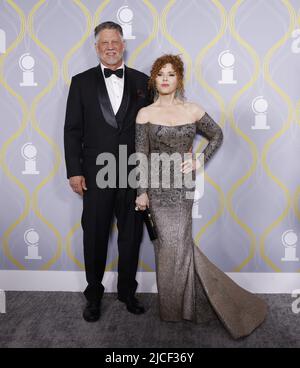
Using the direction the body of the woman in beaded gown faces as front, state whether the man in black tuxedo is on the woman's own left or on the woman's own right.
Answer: on the woman's own right

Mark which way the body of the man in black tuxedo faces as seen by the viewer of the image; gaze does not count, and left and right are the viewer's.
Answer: facing the viewer

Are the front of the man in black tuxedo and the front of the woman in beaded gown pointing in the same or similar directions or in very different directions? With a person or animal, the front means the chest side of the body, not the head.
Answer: same or similar directions

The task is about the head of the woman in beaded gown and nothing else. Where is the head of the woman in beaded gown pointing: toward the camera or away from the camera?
toward the camera

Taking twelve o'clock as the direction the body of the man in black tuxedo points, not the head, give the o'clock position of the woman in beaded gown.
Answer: The woman in beaded gown is roughly at 10 o'clock from the man in black tuxedo.

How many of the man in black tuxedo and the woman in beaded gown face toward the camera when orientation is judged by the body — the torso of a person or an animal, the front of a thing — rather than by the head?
2

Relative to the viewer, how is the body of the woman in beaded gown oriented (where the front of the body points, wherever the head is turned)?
toward the camera
